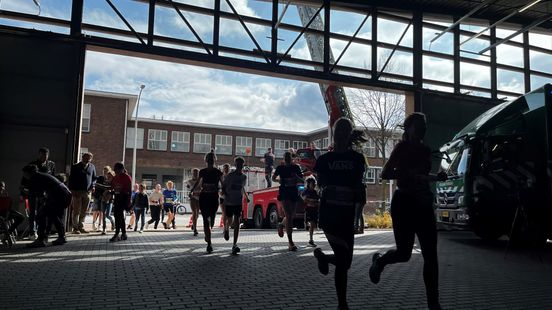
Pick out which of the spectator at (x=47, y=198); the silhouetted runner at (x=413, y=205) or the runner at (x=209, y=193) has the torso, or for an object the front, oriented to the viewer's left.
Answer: the spectator

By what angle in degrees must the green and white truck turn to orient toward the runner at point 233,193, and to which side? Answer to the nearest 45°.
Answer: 0° — it already faces them

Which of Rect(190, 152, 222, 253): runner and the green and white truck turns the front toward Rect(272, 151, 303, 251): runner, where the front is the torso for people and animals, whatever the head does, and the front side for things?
the green and white truck

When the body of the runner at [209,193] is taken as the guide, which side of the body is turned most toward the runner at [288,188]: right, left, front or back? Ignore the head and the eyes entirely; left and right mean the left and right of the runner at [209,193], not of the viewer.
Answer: left

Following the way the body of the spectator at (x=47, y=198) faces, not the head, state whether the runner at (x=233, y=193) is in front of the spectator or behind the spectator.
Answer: behind
